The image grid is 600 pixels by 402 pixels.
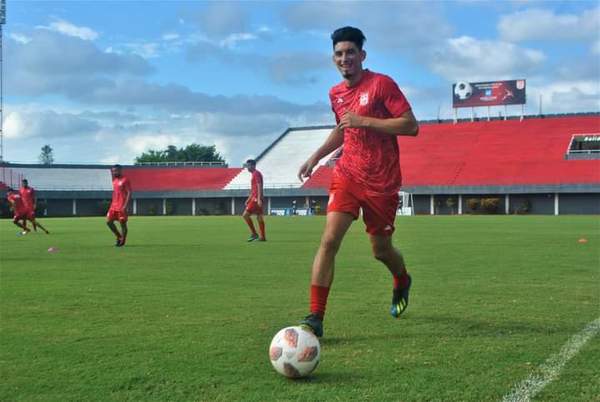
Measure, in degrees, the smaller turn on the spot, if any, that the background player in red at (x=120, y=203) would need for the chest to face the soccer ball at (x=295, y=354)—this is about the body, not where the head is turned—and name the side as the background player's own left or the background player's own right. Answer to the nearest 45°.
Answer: approximately 45° to the background player's own left

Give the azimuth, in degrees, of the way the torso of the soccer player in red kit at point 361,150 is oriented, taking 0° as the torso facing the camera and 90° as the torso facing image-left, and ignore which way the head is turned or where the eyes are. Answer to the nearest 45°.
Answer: approximately 45°

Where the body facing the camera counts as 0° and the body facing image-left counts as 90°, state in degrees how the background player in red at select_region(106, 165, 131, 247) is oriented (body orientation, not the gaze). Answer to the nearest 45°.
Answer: approximately 45°

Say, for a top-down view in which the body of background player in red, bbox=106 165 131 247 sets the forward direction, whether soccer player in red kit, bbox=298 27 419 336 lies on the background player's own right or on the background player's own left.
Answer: on the background player's own left

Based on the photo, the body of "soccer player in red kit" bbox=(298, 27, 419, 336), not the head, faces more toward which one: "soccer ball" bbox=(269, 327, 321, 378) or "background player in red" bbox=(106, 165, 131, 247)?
the soccer ball
